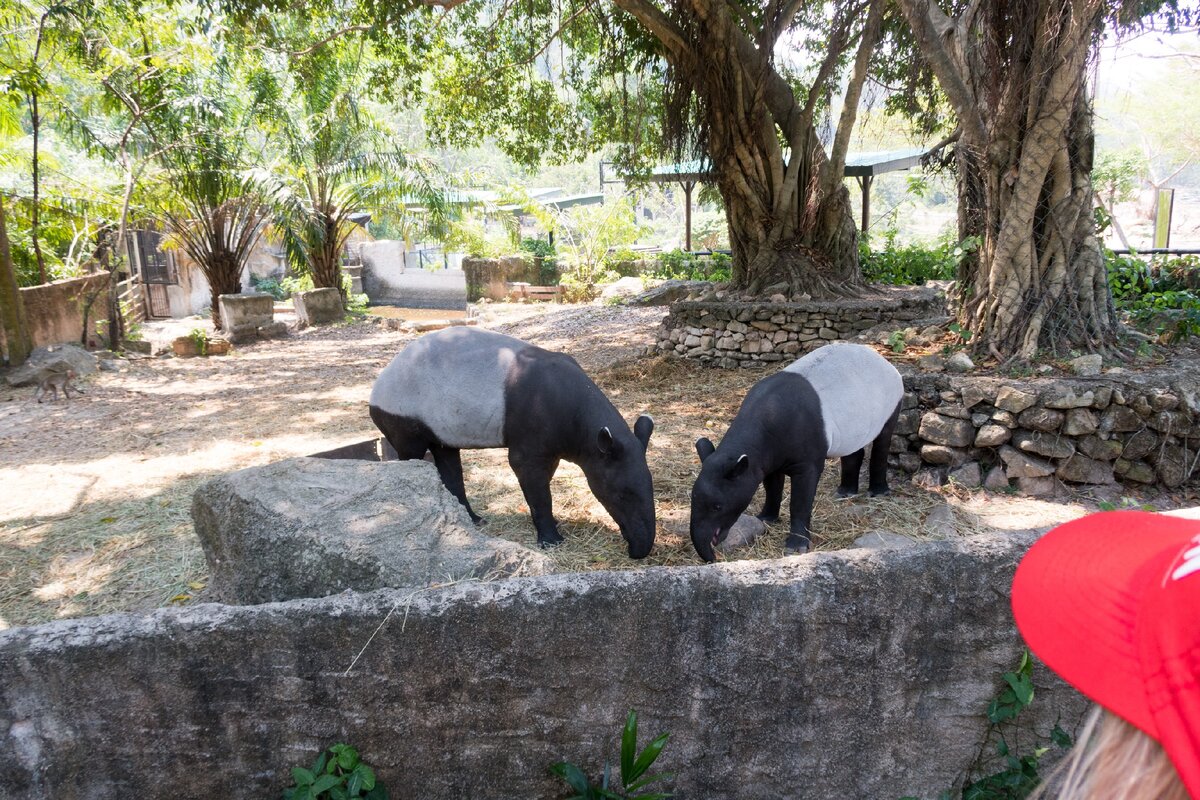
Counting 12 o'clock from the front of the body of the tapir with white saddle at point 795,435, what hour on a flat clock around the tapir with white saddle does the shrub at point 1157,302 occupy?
The shrub is roughly at 6 o'clock from the tapir with white saddle.

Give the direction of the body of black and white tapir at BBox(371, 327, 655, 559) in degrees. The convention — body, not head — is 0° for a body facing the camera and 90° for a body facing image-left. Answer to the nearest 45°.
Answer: approximately 315°

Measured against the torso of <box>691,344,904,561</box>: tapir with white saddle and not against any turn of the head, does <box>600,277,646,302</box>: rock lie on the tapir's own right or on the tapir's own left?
on the tapir's own right

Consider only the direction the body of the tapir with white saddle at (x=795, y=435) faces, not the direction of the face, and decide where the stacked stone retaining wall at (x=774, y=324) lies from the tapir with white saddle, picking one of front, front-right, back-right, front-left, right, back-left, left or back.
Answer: back-right

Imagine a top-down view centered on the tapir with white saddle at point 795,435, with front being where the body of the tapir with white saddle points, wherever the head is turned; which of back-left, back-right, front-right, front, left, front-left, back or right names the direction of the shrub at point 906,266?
back-right

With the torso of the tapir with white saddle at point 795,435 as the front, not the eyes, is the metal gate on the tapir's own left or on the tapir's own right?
on the tapir's own right

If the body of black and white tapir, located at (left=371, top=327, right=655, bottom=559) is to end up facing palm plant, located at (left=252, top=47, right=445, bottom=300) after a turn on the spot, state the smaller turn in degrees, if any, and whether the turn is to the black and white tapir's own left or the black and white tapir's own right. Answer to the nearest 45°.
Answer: approximately 135° to the black and white tapir's own left

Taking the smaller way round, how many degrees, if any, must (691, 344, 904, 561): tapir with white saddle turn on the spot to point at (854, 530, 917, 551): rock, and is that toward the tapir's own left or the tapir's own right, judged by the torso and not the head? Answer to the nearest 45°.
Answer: approximately 90° to the tapir's own left

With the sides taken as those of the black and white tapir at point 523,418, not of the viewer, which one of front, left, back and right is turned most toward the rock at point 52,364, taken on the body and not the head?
back

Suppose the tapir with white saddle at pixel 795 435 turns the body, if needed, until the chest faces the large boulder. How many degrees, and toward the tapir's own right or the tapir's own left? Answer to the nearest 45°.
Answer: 0° — it already faces it
